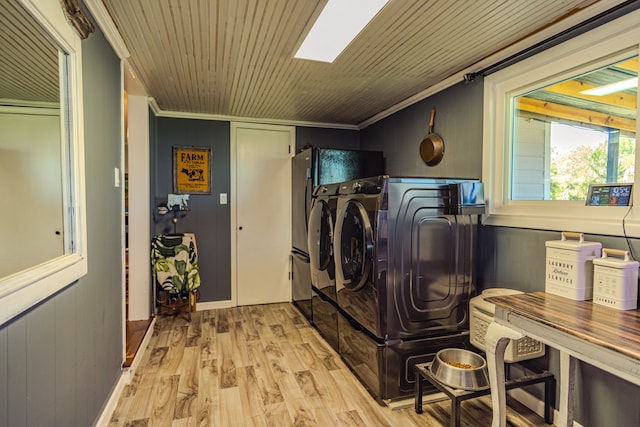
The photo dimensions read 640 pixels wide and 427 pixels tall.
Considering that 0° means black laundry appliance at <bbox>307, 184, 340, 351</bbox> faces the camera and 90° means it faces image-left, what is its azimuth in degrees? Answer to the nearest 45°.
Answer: approximately 90°

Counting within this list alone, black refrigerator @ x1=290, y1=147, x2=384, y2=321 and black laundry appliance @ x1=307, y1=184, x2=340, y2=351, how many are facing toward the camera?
0

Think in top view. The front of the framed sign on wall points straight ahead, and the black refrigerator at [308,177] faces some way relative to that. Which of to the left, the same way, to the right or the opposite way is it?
to the right

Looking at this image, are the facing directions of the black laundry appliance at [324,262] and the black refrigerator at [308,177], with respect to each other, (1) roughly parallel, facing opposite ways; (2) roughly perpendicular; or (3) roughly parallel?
roughly parallel

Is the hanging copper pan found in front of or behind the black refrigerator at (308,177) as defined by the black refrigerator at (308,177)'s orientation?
behind

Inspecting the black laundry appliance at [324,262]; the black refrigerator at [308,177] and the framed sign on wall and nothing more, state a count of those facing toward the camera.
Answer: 1

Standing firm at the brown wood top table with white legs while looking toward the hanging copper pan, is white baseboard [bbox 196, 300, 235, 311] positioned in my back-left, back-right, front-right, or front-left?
front-left

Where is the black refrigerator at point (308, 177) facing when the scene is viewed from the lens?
facing to the left of the viewer

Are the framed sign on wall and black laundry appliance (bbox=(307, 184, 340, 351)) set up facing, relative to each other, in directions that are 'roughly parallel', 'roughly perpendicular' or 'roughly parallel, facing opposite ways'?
roughly perpendicular

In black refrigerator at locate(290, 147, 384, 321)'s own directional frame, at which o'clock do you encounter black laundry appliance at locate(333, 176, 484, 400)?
black laundry appliance at locate(333, 176, 484, 400) is roughly at 8 o'clock from black refrigerator at locate(290, 147, 384, 321).

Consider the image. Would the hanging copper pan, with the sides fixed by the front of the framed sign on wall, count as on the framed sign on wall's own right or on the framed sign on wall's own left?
on the framed sign on wall's own left

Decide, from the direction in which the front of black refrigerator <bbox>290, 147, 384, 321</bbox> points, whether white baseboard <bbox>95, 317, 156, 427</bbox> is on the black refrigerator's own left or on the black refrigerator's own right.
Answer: on the black refrigerator's own left

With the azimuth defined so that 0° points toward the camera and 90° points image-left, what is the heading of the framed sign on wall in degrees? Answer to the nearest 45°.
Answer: approximately 0°

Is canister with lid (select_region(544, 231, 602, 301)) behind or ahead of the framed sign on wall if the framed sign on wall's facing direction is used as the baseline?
ahead
